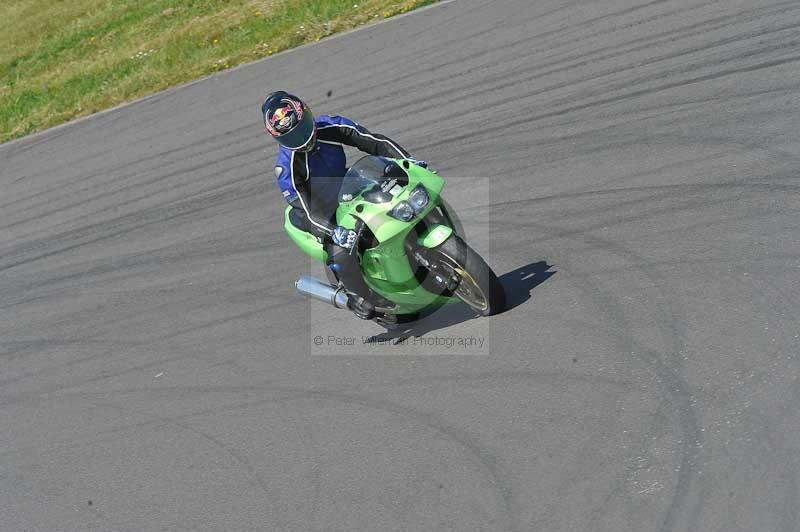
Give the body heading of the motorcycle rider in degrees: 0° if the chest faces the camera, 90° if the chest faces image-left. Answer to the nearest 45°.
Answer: approximately 315°
